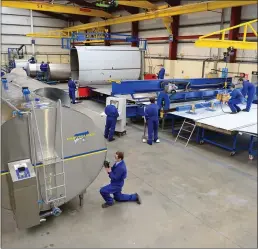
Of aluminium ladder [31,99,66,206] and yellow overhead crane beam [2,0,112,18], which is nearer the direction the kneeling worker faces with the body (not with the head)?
the aluminium ladder

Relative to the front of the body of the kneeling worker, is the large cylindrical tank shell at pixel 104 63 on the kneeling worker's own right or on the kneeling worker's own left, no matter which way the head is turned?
on the kneeling worker's own right

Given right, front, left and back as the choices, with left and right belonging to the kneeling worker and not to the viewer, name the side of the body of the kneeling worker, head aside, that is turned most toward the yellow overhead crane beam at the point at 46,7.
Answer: right

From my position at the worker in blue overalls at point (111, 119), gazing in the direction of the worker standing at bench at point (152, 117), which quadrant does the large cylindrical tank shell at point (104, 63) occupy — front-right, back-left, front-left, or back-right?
back-left

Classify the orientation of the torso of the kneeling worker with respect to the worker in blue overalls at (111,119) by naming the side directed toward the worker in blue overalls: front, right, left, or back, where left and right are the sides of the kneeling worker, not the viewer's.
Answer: right

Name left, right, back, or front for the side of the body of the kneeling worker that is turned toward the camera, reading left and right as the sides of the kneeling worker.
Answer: left

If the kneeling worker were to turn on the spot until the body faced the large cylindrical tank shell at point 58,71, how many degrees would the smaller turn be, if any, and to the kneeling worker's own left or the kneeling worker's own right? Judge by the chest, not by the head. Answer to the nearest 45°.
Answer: approximately 90° to the kneeling worker's own right

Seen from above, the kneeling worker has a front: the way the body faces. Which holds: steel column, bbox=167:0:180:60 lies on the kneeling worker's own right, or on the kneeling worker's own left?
on the kneeling worker's own right

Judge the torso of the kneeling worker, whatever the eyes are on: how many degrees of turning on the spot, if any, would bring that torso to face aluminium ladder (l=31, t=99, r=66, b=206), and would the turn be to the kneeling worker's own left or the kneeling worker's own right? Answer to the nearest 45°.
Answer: approximately 45° to the kneeling worker's own left

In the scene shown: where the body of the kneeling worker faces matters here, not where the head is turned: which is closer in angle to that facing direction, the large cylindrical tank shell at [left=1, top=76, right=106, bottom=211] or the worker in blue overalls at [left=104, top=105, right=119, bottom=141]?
the large cylindrical tank shell
